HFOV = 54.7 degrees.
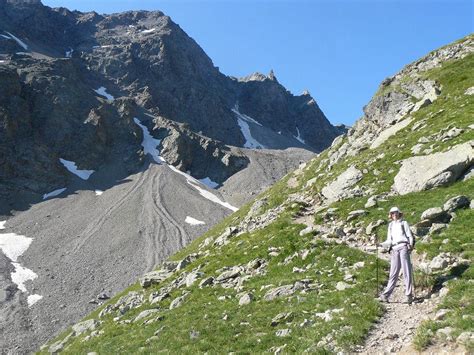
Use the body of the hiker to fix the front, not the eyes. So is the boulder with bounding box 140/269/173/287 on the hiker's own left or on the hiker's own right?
on the hiker's own right

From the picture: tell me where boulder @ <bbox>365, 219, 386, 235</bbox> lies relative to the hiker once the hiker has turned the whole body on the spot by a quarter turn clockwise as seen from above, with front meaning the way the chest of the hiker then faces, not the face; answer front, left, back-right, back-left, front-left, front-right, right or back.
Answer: right

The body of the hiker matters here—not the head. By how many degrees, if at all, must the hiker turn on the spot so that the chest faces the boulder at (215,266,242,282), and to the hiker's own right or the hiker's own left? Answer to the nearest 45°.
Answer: approximately 135° to the hiker's own right

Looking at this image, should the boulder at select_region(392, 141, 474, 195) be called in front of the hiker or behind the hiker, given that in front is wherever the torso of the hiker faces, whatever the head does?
behind

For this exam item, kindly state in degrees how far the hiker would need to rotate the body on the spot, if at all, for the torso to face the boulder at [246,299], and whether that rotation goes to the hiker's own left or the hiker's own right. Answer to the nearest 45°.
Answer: approximately 90° to the hiker's own right

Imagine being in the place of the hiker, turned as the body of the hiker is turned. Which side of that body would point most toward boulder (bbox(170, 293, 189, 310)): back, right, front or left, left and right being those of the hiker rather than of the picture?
right

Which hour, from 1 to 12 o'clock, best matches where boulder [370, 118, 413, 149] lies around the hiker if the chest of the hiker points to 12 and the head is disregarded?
The boulder is roughly at 6 o'clock from the hiker.

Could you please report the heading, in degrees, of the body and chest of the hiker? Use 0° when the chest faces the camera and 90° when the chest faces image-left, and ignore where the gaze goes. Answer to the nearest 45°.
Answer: approximately 0°

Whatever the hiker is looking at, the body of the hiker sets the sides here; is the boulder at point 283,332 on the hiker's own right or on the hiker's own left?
on the hiker's own right

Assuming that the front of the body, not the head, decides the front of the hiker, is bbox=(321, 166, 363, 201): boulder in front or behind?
behind
